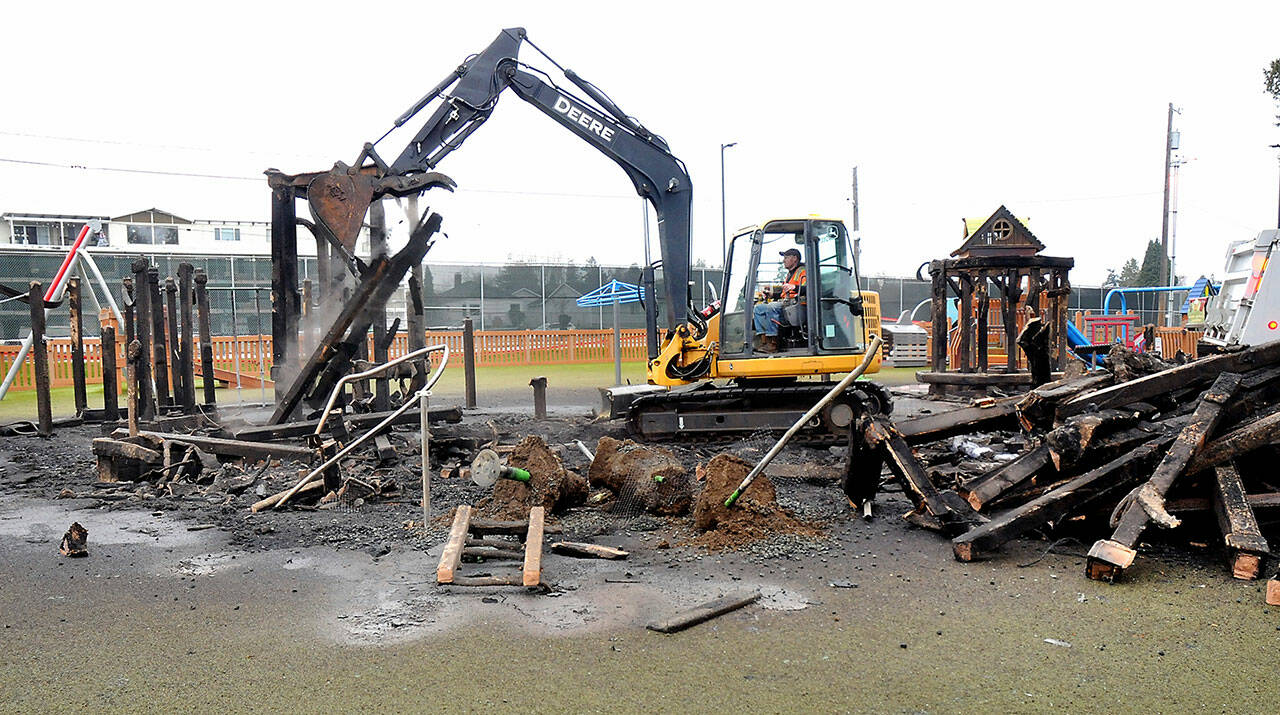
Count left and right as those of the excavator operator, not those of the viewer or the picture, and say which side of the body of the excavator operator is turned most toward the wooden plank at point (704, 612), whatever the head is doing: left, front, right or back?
left

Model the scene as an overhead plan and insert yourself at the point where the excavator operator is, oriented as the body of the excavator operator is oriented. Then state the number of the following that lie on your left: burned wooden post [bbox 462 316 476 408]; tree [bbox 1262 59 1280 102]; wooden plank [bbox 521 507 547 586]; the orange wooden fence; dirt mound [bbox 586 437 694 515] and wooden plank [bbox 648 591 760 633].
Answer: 3

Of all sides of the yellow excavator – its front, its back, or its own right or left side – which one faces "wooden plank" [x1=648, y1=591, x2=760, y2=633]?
left

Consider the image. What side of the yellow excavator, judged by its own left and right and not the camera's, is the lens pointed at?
left

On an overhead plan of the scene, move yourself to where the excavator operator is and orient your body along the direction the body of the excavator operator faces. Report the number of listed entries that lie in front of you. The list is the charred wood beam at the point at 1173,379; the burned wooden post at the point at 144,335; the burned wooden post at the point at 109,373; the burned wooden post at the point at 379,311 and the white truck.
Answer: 3

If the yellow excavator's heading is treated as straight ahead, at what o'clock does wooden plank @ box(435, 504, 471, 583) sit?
The wooden plank is roughly at 10 o'clock from the yellow excavator.

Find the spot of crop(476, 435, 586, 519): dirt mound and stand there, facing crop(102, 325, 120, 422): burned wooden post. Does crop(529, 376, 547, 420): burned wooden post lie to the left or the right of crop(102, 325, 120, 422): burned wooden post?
right

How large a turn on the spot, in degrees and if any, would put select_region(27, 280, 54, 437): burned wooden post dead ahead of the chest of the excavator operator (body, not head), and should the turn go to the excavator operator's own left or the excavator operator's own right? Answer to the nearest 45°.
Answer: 0° — they already face it

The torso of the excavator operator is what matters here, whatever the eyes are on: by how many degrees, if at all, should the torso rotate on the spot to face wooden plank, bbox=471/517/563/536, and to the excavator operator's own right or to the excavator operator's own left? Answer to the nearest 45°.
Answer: approximately 90° to the excavator operator's own left

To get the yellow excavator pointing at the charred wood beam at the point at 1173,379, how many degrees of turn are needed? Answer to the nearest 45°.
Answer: approximately 135° to its left

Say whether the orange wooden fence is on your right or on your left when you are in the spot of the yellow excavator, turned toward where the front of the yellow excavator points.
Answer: on your right

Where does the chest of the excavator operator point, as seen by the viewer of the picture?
to the viewer's left

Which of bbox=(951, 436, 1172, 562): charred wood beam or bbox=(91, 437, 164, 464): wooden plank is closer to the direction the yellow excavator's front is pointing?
the wooden plank

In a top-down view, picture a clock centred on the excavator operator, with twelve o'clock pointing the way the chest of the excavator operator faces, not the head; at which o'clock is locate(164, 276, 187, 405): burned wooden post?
The burned wooden post is roughly at 12 o'clock from the excavator operator.
